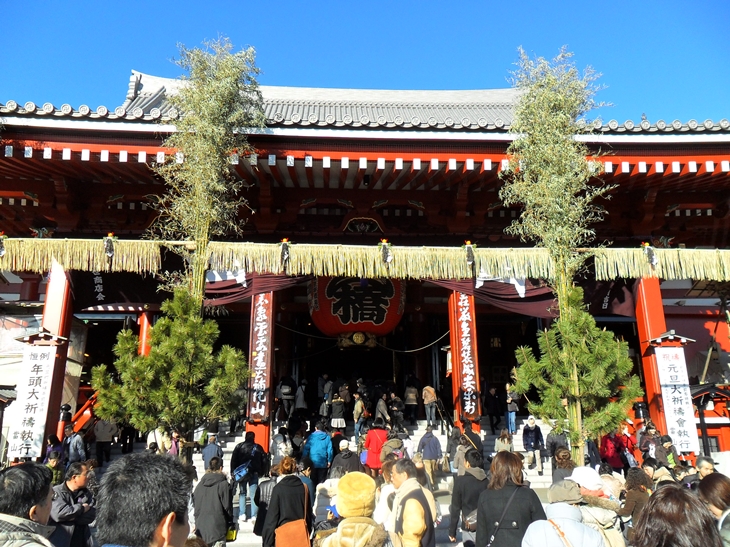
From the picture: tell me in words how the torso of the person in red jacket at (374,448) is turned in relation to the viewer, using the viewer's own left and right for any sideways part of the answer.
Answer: facing away from the viewer

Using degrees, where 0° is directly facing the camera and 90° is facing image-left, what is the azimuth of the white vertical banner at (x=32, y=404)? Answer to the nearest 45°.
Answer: approximately 0°

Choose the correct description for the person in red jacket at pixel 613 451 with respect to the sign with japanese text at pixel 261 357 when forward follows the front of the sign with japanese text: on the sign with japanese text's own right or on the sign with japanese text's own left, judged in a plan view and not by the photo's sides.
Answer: on the sign with japanese text's own left

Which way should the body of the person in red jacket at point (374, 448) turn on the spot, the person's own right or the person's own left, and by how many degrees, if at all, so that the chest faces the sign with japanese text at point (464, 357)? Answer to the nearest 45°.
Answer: approximately 45° to the person's own right

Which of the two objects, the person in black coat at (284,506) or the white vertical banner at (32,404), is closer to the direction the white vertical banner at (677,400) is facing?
the person in black coat

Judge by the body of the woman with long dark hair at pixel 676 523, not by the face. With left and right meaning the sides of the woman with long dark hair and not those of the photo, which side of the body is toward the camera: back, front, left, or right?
back

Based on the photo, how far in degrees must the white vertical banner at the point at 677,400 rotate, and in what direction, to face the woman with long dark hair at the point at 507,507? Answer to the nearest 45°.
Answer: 0° — it already faces them

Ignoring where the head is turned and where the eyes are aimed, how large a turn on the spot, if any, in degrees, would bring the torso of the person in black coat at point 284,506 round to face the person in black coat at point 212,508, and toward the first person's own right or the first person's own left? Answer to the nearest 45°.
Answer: approximately 45° to the first person's own left

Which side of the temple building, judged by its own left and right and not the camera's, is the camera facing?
front

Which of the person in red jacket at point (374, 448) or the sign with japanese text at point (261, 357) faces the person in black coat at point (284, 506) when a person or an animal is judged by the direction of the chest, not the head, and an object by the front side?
the sign with japanese text

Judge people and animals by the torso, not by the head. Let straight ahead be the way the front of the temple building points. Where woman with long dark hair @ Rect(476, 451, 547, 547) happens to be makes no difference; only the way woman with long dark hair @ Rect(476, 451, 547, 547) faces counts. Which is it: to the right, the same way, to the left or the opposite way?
the opposite way

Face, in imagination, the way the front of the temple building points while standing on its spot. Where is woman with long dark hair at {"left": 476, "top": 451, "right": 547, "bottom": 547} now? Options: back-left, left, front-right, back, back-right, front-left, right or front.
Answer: front

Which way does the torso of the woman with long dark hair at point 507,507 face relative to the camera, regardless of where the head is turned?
away from the camera

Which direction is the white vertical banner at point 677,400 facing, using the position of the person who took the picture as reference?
facing the viewer

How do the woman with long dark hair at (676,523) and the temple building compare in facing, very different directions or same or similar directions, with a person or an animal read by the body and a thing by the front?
very different directions

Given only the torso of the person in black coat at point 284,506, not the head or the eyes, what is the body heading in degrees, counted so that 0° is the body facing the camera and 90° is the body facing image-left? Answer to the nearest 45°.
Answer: approximately 180°

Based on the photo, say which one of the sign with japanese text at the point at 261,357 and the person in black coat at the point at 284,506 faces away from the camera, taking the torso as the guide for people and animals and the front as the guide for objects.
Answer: the person in black coat

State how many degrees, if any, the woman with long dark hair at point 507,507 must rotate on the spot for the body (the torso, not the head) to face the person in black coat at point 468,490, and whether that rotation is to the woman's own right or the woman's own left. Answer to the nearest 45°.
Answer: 0° — they already face them

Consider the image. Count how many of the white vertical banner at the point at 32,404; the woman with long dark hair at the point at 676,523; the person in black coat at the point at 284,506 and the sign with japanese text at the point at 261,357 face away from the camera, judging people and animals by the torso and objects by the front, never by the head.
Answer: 2

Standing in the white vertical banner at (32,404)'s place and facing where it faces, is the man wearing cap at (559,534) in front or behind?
in front

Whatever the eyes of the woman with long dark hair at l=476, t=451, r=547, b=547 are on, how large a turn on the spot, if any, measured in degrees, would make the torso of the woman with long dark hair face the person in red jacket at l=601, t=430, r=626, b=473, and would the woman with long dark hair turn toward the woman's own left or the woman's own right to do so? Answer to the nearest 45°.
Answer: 0° — they already face them

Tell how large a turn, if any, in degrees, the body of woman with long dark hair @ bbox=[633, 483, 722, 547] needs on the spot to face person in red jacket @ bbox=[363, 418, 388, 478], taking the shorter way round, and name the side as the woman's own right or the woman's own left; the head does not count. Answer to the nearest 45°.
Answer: approximately 45° to the woman's own left

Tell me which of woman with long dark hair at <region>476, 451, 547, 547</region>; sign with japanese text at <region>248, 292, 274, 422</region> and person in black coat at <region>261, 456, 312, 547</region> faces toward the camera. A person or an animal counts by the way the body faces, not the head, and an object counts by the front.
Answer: the sign with japanese text
